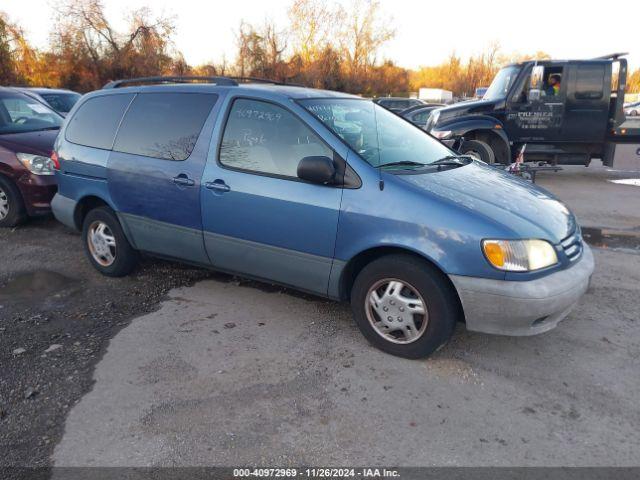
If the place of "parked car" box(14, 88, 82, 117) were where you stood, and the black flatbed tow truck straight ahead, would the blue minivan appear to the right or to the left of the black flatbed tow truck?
right

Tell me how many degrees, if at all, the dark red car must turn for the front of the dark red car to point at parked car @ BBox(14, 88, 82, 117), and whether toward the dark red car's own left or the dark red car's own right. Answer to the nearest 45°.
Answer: approximately 135° to the dark red car's own left

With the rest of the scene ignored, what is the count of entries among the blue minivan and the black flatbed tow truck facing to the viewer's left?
1

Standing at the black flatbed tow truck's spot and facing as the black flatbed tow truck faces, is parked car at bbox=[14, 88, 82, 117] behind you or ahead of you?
ahead

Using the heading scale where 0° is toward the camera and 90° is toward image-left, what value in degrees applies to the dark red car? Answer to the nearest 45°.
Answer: approximately 315°

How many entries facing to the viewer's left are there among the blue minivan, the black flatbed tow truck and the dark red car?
1

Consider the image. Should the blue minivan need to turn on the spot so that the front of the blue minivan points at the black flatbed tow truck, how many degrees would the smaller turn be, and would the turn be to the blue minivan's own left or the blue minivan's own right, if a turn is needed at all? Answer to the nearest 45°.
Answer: approximately 90° to the blue minivan's own left

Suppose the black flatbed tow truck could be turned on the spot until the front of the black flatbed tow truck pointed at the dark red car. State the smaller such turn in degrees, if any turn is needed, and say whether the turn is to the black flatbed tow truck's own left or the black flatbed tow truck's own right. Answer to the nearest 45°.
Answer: approximately 45° to the black flatbed tow truck's own left

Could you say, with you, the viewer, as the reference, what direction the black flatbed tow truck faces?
facing to the left of the viewer

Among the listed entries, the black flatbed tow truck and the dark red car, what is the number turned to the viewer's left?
1
